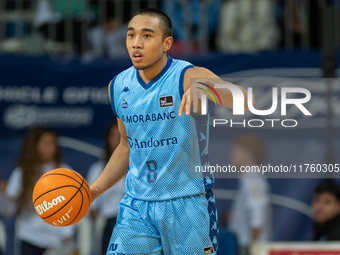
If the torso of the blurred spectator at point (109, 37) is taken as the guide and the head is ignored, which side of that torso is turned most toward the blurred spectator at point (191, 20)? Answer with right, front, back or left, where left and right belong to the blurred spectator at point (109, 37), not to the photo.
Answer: left

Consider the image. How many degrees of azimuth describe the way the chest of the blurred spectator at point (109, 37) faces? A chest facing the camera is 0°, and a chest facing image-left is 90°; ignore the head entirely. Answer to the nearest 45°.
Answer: approximately 0°

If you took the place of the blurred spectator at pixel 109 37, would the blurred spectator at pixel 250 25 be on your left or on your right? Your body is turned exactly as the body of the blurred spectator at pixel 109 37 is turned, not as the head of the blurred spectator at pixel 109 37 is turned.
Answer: on your left

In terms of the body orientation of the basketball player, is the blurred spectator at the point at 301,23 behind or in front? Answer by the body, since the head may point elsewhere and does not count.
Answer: behind
